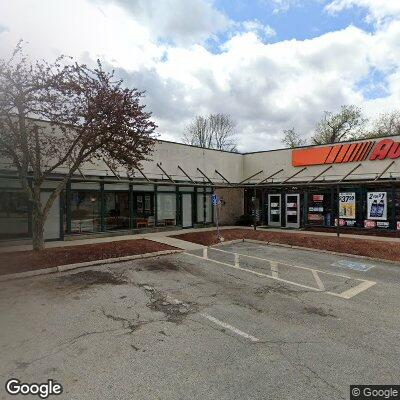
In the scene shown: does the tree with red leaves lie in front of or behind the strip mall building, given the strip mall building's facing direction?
in front

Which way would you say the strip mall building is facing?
toward the camera
